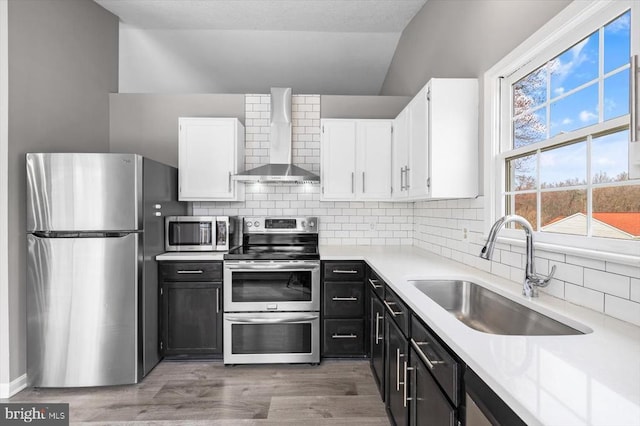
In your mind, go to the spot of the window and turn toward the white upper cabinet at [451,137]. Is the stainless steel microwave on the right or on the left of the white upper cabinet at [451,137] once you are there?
left

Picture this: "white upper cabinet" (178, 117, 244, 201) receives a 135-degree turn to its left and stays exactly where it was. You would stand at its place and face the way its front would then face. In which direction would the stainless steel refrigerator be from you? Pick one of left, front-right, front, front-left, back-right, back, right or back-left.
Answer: back

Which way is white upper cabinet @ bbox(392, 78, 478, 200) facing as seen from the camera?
to the viewer's left

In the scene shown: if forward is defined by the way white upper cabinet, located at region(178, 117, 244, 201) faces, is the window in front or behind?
in front

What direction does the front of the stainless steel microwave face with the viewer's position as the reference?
facing the viewer

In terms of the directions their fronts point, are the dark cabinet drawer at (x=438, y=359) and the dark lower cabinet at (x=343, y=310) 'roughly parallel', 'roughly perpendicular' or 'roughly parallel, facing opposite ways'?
roughly perpendicular

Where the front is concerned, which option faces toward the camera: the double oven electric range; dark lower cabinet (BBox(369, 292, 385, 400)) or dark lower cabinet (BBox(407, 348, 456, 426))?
the double oven electric range

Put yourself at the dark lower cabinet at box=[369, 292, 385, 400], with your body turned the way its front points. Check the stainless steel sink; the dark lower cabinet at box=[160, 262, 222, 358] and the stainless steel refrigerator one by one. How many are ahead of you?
2

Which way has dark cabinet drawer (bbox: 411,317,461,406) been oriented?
to the viewer's left

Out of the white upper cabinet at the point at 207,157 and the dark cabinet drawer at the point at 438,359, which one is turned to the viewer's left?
the dark cabinet drawer

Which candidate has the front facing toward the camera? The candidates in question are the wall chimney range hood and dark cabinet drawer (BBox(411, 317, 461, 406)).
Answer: the wall chimney range hood

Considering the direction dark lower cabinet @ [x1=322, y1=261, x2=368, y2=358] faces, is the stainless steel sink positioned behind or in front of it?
in front

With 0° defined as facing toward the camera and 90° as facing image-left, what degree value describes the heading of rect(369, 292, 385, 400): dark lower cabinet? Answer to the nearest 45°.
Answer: approximately 90°

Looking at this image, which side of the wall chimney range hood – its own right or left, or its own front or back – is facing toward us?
front

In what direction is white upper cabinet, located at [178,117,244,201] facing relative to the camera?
toward the camera

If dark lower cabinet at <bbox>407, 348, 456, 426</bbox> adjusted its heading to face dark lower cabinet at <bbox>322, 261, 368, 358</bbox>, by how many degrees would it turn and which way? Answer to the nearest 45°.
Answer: approximately 45° to its right

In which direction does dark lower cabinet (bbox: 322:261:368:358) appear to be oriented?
toward the camera
